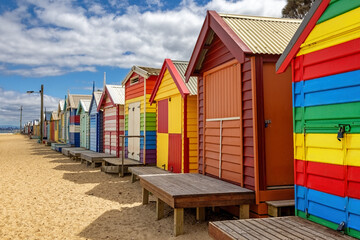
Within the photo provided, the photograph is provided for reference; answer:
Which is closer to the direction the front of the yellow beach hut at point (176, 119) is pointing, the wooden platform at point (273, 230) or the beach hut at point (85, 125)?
the wooden platform

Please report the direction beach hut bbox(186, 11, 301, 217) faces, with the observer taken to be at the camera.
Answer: facing the viewer and to the left of the viewer

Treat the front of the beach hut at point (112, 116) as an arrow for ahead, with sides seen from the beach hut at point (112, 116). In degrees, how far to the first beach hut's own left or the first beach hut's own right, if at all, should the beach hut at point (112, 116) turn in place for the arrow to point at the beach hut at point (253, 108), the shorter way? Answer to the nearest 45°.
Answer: approximately 45° to the first beach hut's own left

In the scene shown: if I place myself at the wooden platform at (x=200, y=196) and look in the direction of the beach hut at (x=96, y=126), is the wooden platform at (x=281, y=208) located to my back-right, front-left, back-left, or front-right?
back-right

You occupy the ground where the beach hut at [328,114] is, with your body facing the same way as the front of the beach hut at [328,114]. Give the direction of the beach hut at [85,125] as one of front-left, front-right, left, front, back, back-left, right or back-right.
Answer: right

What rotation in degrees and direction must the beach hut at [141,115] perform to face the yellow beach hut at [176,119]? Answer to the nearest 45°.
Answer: approximately 45° to its left

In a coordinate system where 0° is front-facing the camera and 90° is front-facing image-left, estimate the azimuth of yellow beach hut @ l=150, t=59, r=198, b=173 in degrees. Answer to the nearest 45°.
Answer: approximately 45°

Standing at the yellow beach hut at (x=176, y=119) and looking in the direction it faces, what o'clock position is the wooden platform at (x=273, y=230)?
The wooden platform is roughly at 10 o'clock from the yellow beach hut.

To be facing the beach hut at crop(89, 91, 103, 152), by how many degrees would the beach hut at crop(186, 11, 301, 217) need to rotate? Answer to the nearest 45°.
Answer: approximately 90° to its right

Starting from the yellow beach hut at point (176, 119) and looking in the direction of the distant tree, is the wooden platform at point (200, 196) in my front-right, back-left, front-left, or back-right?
back-right

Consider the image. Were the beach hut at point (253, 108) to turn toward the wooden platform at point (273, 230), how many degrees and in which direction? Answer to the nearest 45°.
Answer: approximately 45° to its left
